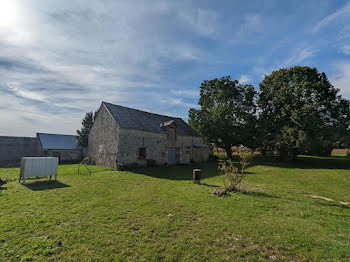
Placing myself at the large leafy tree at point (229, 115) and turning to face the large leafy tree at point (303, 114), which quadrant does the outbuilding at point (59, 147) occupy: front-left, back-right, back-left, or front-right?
back-right

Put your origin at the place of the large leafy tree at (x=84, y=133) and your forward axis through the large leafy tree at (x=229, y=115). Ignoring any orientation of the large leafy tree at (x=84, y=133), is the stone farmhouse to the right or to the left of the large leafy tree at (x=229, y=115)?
right

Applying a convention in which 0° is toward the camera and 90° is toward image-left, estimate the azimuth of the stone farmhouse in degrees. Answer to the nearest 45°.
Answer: approximately 315°

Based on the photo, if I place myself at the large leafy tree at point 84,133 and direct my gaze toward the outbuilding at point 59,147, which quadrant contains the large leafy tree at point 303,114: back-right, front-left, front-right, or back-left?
back-left

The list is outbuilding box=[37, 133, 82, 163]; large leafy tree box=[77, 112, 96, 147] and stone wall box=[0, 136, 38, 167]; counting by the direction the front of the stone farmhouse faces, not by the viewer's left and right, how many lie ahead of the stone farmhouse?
0

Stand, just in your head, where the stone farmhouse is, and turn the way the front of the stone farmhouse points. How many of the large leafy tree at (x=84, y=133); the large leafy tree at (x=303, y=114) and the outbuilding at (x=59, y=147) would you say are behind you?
2

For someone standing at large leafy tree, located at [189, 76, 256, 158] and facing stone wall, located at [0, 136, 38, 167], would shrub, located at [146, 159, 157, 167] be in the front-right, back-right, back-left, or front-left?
front-left

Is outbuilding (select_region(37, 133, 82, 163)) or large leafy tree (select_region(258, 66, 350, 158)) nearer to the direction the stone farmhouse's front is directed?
the large leafy tree

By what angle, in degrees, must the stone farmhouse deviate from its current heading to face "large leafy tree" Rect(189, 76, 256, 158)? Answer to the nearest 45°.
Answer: approximately 45° to its left

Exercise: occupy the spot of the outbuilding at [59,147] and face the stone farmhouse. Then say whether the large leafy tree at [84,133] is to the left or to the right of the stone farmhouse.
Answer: left

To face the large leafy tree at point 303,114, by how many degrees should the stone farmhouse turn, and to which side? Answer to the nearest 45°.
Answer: approximately 45° to its left

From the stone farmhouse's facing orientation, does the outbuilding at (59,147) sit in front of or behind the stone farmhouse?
behind

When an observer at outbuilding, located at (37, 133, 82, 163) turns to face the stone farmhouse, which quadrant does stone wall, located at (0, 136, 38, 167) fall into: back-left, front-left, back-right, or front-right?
back-right

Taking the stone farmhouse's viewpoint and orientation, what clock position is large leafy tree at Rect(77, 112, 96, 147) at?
The large leafy tree is roughly at 6 o'clock from the stone farmhouse.

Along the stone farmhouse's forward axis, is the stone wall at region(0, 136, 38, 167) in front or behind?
behind
